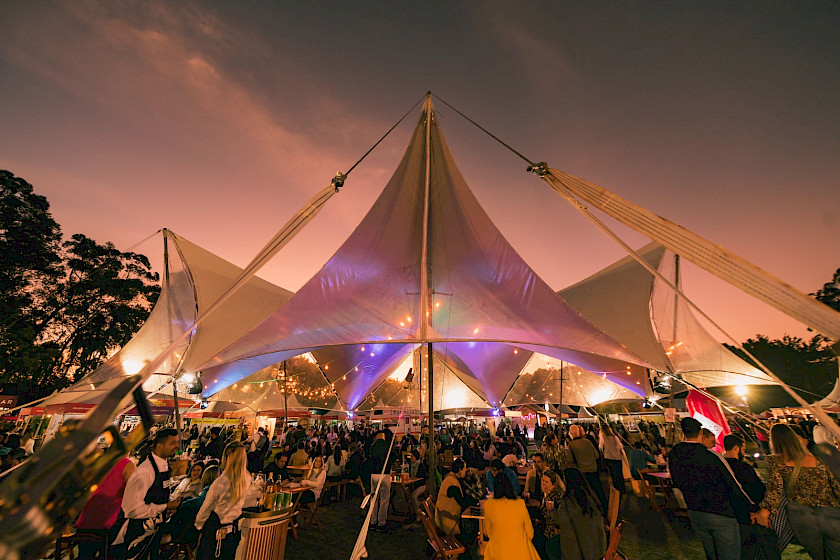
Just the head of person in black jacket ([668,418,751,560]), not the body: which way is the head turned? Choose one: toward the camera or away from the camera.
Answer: away from the camera

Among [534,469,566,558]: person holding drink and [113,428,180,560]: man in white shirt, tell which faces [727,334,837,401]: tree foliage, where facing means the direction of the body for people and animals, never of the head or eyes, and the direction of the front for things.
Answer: the man in white shirt

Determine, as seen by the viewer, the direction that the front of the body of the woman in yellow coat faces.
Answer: away from the camera

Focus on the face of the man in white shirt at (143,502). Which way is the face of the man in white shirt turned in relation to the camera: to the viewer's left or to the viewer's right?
to the viewer's right

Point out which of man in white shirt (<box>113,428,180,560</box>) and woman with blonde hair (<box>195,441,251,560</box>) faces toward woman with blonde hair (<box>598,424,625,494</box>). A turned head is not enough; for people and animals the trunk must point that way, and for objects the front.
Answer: the man in white shirt

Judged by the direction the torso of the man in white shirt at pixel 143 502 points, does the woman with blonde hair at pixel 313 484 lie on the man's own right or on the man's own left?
on the man's own left

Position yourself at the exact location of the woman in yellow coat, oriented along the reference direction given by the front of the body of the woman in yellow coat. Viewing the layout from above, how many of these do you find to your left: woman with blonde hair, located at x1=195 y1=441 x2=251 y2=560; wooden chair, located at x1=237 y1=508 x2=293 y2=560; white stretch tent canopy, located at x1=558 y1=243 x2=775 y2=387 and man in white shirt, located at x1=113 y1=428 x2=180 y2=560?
3

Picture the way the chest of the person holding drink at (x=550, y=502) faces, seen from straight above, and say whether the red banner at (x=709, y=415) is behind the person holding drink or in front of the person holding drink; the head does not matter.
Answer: behind

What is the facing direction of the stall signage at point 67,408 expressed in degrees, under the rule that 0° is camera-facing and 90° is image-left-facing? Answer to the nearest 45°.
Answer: approximately 0°

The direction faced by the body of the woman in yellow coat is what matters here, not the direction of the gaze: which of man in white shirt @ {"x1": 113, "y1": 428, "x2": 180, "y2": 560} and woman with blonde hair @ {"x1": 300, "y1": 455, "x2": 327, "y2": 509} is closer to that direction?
the woman with blonde hair

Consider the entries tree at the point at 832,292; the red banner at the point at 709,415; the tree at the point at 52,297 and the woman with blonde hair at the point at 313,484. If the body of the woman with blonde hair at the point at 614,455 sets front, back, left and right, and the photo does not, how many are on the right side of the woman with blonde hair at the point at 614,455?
2
